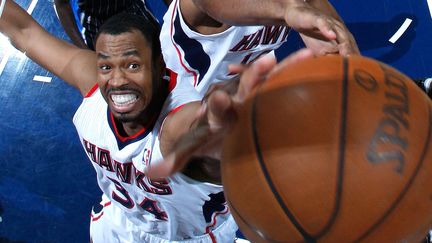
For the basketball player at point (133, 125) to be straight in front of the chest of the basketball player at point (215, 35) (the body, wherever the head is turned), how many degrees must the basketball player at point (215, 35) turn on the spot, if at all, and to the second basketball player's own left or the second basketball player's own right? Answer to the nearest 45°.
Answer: approximately 90° to the second basketball player's own right

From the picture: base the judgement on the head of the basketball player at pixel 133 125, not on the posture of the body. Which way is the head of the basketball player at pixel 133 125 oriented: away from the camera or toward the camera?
toward the camera
